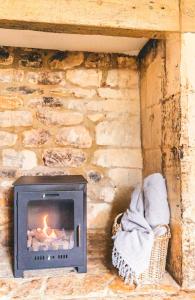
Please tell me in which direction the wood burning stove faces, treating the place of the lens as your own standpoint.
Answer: facing the viewer
